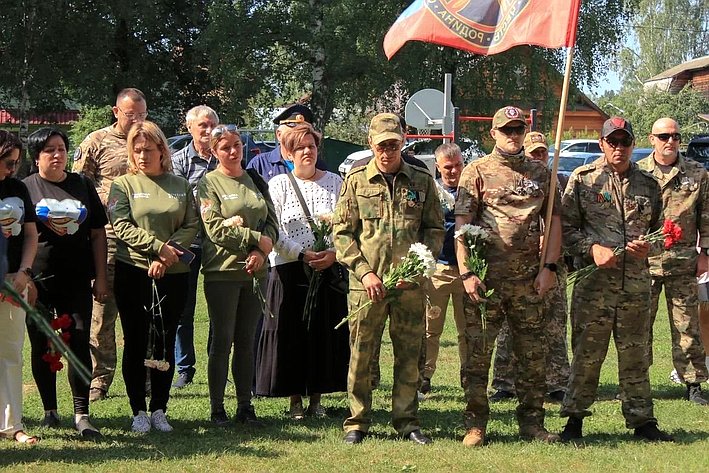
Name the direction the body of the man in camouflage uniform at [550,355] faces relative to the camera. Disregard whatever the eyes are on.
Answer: toward the camera

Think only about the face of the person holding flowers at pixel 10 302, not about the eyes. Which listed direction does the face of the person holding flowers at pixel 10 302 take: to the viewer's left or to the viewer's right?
to the viewer's right

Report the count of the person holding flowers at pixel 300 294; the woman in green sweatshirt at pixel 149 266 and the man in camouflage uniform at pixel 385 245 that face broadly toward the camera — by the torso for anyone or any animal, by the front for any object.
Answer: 3

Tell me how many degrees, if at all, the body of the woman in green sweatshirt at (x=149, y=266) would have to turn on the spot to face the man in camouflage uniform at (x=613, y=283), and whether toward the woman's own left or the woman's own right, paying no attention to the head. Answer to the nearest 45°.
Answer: approximately 90° to the woman's own left

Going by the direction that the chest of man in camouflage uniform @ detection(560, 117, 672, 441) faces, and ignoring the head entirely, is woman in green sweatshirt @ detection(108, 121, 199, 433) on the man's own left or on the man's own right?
on the man's own right

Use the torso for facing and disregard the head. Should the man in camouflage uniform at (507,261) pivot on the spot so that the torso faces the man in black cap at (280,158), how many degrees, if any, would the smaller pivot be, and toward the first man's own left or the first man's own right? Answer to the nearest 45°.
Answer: approximately 135° to the first man's own right

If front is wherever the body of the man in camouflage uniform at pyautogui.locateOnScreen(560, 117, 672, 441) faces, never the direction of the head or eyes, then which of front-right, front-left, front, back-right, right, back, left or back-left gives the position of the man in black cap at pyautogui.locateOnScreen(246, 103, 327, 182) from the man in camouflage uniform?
right

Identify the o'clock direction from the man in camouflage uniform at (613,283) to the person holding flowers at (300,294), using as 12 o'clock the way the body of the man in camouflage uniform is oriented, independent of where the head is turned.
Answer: The person holding flowers is roughly at 3 o'clock from the man in camouflage uniform.

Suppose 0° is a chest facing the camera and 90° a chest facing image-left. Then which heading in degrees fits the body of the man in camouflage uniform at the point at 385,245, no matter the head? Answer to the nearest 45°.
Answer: approximately 0°

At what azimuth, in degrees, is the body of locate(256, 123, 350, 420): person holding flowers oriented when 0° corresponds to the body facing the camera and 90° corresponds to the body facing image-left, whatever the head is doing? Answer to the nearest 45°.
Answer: approximately 0°

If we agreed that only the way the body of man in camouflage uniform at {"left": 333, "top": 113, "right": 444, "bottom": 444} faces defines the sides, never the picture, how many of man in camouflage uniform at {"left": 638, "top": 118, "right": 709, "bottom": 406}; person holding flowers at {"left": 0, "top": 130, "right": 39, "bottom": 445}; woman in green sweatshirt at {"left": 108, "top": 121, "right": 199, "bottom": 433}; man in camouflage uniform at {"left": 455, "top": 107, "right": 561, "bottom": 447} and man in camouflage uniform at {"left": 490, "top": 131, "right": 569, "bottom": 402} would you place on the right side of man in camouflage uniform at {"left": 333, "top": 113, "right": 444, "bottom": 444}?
2

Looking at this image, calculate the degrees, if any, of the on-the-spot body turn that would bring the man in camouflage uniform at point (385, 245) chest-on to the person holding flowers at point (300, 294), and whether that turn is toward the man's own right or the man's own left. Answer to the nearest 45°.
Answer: approximately 135° to the man's own right

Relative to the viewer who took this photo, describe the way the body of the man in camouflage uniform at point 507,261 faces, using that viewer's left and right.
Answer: facing the viewer

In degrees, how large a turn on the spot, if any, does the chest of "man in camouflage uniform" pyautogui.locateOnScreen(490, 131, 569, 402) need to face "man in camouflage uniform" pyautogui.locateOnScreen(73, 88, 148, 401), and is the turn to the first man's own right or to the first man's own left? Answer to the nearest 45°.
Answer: approximately 90° to the first man's own right
